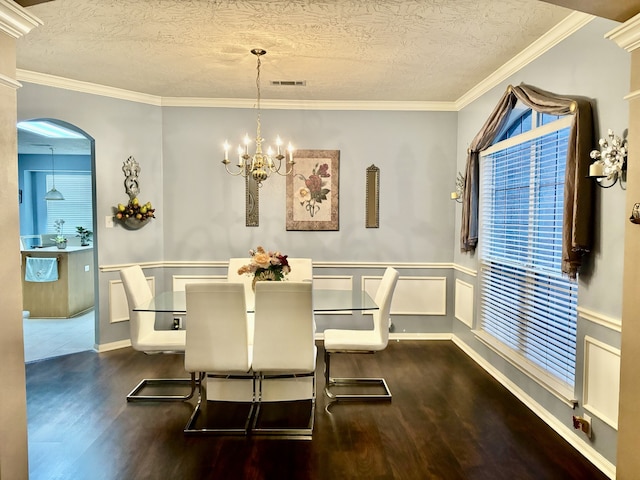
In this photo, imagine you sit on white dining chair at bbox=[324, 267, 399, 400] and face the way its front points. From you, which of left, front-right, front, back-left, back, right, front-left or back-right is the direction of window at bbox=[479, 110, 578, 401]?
back

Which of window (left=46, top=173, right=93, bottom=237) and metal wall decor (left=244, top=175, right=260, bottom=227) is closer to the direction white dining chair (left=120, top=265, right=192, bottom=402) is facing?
the metal wall decor

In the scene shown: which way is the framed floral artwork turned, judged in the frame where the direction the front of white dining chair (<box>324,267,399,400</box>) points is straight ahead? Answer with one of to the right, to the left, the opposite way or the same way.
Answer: to the left

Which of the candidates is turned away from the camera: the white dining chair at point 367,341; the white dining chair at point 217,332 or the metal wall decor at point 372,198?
the white dining chair at point 217,332

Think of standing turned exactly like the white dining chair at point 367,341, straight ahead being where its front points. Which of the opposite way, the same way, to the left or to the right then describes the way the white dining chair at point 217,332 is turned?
to the right

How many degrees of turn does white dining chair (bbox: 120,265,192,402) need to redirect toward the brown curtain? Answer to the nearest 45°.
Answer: approximately 45° to its right

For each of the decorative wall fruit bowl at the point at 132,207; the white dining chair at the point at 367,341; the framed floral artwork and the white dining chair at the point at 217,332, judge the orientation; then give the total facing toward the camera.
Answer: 2

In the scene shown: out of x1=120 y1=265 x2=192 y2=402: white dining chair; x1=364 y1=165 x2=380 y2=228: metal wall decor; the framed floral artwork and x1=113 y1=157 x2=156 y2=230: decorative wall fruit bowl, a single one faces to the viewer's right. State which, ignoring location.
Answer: the white dining chair

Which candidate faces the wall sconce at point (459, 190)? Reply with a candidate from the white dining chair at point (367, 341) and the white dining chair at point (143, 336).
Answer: the white dining chair at point (143, 336)

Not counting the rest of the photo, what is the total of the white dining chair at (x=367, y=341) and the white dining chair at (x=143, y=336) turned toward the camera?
0

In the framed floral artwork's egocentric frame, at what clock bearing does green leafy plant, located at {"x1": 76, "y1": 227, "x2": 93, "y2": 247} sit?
The green leafy plant is roughly at 4 o'clock from the framed floral artwork.

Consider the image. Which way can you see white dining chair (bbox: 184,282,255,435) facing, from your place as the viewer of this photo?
facing away from the viewer

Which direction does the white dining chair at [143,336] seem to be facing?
to the viewer's right

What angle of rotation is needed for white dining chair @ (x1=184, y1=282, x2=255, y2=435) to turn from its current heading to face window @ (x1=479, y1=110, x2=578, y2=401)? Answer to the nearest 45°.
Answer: approximately 90° to its right

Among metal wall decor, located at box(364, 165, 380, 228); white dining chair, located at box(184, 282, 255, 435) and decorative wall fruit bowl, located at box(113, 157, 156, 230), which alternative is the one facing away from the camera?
the white dining chair

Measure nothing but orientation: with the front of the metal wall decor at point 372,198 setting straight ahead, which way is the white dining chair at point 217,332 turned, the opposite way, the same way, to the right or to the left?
the opposite way

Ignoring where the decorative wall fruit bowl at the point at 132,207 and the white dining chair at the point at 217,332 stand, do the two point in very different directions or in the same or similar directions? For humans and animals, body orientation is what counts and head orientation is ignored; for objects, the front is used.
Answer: very different directions

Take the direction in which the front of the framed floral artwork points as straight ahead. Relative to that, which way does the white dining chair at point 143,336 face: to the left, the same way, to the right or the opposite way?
to the left
